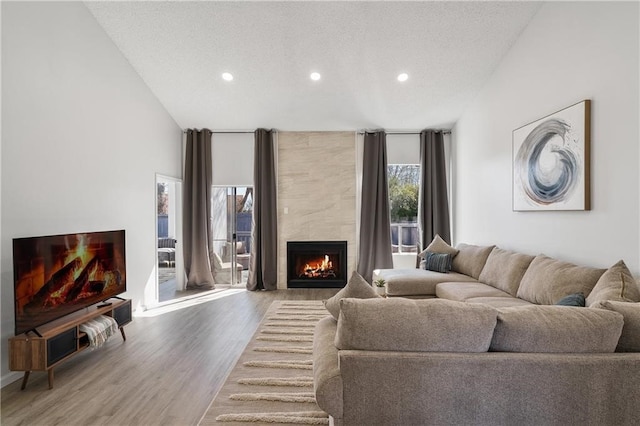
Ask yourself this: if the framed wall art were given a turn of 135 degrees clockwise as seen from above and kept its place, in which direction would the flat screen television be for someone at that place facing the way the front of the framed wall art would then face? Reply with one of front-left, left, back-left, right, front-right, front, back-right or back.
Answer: back-left

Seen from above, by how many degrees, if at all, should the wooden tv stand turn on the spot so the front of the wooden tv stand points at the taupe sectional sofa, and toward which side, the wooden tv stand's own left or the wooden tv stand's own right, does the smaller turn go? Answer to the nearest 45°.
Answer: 0° — it already faces it

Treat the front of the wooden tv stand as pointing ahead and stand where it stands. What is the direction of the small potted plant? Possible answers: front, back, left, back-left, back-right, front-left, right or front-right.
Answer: front-left

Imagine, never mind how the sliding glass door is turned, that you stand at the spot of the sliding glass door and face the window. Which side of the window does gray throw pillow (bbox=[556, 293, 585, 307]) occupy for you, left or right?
right

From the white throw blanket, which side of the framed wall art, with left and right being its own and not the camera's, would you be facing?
front

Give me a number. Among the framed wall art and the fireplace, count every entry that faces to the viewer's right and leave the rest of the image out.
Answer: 0

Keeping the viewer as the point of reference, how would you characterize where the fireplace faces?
facing the viewer

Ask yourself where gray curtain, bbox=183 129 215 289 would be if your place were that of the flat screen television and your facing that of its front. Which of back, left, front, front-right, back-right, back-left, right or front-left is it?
left

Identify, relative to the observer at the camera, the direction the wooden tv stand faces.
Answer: facing the viewer and to the right of the viewer

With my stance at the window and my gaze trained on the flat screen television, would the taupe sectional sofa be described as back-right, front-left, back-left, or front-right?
front-left

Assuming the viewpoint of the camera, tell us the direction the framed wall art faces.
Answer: facing the viewer and to the left of the viewer

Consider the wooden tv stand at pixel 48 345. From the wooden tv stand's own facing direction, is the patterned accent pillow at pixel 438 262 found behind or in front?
in front

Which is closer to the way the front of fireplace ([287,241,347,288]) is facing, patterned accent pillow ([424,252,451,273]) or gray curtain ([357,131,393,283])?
the patterned accent pillow

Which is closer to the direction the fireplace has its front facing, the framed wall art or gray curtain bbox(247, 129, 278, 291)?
the framed wall art

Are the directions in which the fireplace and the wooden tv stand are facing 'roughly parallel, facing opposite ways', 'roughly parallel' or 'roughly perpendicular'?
roughly perpendicular

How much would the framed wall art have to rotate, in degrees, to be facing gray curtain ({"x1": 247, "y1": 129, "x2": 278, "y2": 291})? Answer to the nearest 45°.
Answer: approximately 45° to its right
